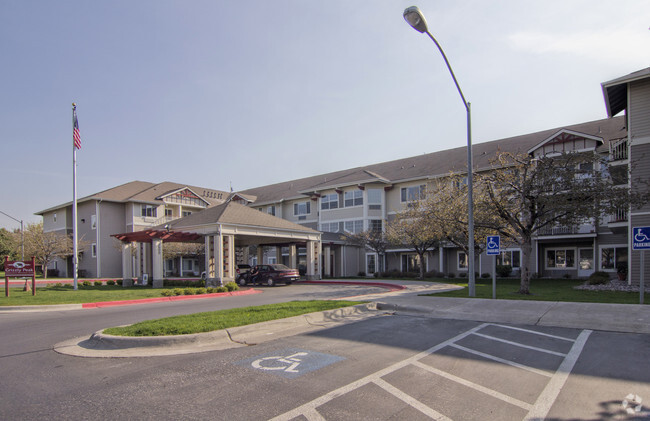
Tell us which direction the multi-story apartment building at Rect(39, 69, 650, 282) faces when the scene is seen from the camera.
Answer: facing the viewer and to the left of the viewer

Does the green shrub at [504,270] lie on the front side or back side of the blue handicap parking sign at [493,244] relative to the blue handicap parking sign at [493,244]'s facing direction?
on the back side

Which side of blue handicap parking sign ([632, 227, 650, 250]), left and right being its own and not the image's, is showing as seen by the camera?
front

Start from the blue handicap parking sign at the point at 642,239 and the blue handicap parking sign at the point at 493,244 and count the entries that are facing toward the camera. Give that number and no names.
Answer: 2

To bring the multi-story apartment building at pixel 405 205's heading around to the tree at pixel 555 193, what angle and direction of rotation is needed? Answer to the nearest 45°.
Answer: approximately 45° to its left

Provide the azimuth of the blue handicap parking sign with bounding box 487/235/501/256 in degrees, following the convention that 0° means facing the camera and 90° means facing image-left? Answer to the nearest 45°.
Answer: approximately 0°

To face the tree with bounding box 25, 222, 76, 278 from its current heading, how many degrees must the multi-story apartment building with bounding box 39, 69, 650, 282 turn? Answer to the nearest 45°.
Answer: approximately 45° to its right

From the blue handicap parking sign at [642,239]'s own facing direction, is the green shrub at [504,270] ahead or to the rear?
to the rear
